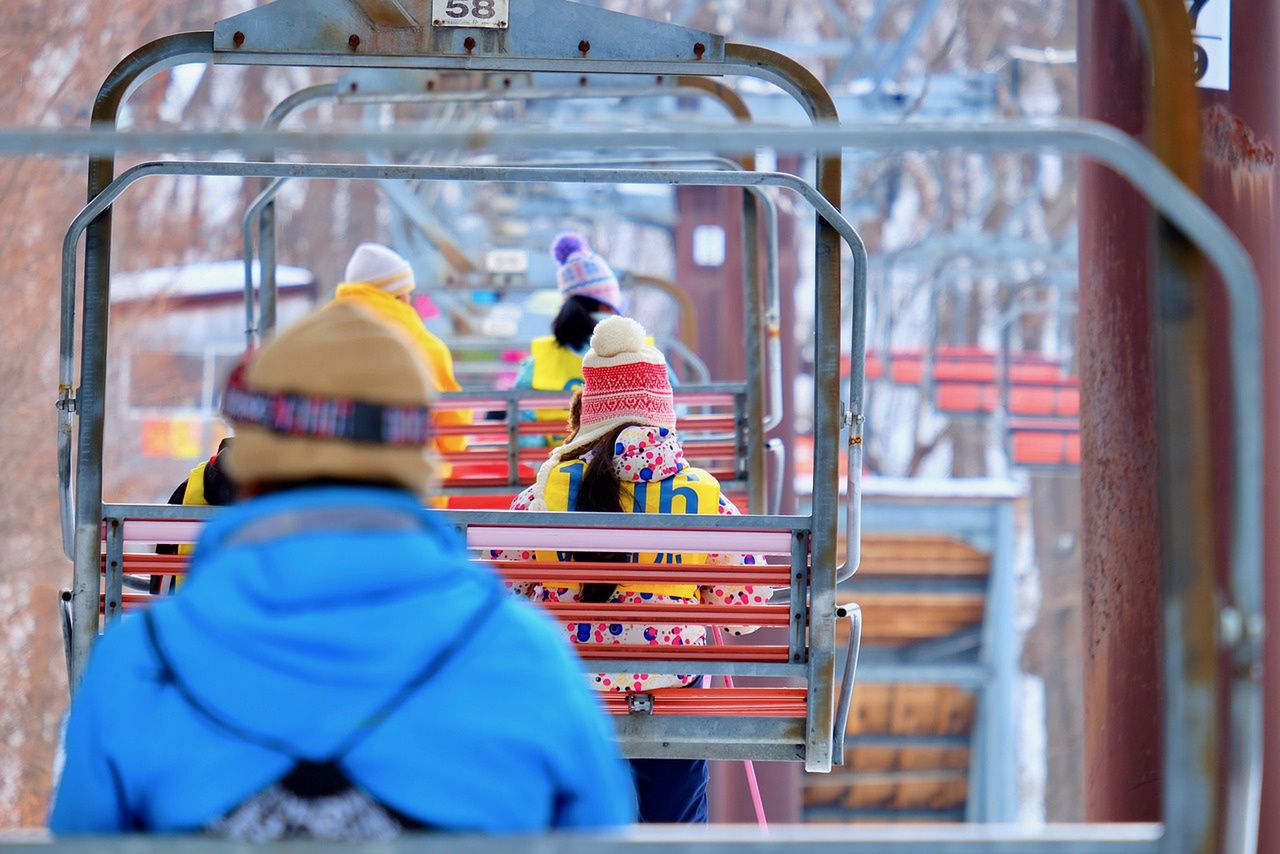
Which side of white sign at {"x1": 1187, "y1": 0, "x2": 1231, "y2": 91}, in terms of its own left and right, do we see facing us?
front

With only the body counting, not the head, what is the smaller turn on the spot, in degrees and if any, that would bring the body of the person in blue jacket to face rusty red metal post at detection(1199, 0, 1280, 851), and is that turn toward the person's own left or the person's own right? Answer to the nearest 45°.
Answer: approximately 45° to the person's own right

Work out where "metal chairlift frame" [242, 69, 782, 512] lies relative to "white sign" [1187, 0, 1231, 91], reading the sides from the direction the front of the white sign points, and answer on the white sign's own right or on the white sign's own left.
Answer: on the white sign's own right

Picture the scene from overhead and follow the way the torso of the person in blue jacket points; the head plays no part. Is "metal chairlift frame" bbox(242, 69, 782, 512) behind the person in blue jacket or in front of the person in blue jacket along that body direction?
in front

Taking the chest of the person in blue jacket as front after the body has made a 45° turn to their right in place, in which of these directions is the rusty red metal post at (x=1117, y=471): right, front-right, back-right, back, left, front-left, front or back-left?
front

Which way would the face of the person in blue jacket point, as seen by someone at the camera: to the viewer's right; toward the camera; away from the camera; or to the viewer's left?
away from the camera

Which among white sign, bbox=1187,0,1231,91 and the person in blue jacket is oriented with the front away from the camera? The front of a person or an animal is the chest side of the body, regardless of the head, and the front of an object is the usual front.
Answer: the person in blue jacket

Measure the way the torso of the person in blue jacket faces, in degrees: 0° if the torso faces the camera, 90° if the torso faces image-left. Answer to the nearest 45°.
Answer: approximately 180°

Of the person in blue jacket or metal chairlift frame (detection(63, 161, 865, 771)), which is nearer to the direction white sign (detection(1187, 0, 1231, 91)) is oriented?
the person in blue jacket

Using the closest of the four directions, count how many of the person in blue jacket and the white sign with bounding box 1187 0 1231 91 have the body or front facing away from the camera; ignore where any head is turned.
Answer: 1

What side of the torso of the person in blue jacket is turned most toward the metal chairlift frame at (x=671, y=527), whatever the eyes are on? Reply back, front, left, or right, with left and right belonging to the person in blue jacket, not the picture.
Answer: front
